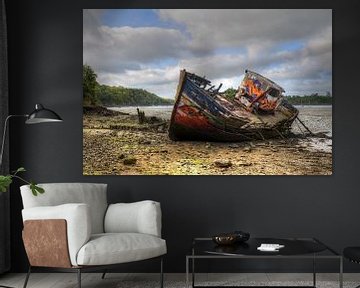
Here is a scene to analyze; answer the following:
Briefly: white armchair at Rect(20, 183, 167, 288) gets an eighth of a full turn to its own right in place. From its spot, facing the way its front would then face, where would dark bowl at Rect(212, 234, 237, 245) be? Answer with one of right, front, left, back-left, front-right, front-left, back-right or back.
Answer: left

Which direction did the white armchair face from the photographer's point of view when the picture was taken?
facing the viewer and to the right of the viewer

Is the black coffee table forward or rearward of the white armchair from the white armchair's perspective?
forward

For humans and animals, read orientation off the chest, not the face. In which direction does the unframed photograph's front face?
toward the camera

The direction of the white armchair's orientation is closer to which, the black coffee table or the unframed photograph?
the black coffee table

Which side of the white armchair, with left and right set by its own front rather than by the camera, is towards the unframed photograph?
left

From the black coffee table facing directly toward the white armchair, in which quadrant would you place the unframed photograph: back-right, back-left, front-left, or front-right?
front-right

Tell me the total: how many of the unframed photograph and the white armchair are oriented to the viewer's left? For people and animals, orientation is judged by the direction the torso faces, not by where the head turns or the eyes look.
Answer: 0
